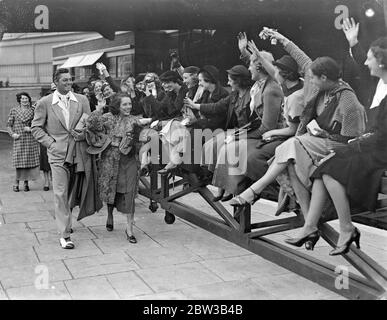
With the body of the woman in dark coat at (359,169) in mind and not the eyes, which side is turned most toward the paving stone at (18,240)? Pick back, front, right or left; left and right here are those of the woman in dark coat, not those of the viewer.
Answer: front

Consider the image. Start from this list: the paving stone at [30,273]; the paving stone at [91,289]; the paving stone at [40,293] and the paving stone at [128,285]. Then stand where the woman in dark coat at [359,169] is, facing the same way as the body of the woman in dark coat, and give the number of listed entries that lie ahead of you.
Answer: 4

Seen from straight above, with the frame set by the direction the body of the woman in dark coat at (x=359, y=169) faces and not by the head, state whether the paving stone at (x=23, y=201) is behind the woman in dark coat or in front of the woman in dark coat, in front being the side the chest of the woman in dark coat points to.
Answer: in front

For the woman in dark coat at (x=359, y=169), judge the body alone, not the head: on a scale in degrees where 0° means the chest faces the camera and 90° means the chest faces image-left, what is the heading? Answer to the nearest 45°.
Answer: approximately 90°

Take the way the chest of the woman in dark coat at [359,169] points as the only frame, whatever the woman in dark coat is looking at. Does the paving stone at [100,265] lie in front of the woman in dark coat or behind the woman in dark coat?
in front

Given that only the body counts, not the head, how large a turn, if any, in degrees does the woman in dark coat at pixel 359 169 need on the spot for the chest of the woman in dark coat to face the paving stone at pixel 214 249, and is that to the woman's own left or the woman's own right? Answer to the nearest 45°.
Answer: approximately 45° to the woman's own right

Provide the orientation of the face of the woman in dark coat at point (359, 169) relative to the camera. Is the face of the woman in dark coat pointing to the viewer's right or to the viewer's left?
to the viewer's left

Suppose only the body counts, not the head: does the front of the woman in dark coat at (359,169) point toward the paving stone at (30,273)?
yes

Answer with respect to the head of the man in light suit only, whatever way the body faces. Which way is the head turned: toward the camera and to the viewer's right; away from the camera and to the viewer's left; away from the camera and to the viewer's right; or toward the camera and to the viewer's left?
toward the camera and to the viewer's right

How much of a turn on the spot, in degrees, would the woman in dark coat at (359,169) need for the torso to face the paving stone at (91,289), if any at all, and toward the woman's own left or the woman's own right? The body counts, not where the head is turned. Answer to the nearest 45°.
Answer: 0° — they already face it
